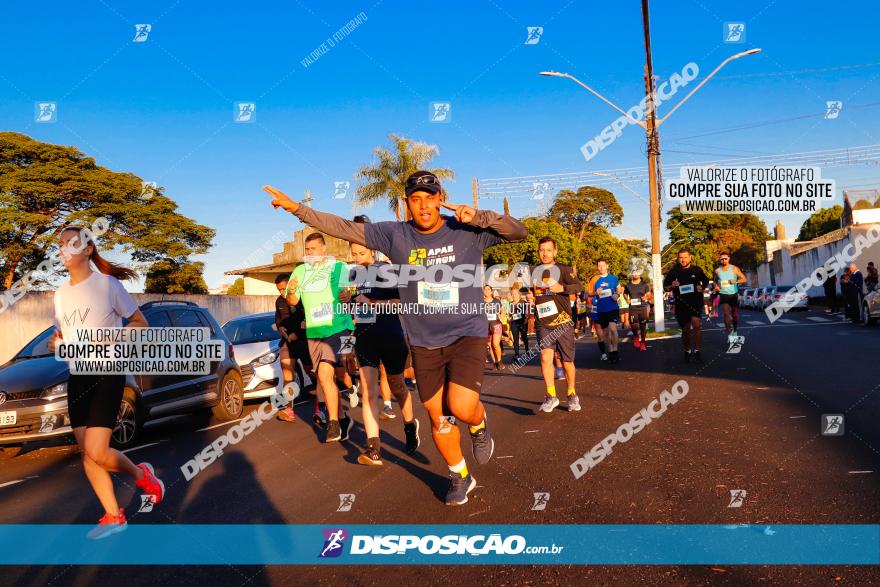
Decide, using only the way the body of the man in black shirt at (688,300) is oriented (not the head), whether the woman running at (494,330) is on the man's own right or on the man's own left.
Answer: on the man's own right

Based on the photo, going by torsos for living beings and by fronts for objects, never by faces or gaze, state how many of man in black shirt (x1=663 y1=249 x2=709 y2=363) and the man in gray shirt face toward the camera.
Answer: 2

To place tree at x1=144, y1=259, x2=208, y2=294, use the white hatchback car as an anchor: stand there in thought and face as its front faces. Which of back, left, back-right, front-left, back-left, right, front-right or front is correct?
back-right

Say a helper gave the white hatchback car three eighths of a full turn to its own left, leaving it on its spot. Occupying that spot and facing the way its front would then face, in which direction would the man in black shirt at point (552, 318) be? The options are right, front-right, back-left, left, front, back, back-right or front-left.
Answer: front-right

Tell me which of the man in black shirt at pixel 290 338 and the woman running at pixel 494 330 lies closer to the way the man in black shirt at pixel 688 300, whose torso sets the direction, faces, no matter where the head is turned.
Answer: the man in black shirt

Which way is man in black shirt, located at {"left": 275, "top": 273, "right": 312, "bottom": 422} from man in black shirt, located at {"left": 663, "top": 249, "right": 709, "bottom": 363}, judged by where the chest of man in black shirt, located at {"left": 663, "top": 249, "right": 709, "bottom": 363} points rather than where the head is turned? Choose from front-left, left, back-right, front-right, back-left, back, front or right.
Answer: front-right

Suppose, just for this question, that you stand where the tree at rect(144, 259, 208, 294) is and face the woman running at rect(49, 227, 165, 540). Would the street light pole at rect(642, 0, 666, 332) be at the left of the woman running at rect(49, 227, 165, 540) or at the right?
left

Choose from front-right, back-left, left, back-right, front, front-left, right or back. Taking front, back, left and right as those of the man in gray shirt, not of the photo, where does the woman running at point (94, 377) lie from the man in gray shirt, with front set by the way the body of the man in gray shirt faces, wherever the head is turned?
right

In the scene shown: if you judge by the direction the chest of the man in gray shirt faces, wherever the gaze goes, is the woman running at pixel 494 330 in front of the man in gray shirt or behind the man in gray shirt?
behind

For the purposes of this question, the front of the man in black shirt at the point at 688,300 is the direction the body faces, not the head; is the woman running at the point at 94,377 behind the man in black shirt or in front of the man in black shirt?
in front

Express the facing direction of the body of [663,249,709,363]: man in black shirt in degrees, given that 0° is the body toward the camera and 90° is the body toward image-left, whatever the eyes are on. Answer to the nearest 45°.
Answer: approximately 0°
